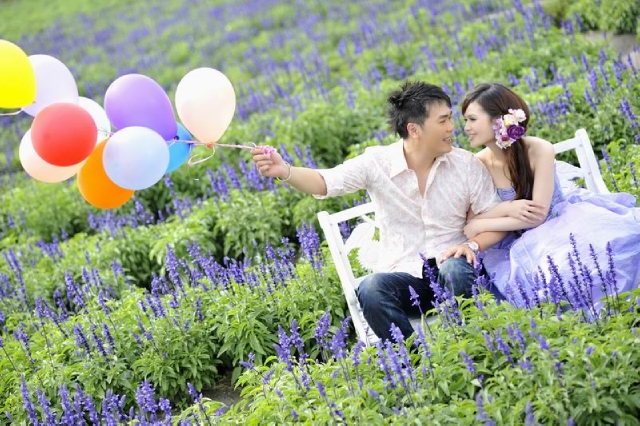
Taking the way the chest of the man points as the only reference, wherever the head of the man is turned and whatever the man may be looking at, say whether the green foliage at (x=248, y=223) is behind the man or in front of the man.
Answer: behind

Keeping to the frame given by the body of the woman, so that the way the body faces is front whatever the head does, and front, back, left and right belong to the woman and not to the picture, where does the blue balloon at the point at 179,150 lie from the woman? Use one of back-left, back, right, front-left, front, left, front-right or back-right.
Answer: front-right

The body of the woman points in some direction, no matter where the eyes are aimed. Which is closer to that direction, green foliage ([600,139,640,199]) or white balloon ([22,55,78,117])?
the white balloon

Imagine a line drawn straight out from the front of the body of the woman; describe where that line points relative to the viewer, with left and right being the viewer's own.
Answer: facing the viewer and to the left of the viewer

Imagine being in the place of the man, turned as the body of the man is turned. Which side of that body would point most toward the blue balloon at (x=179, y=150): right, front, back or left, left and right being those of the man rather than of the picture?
right

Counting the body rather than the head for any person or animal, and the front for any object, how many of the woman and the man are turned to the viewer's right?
0

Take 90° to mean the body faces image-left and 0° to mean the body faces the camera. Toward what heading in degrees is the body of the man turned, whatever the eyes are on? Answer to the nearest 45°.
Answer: approximately 0°

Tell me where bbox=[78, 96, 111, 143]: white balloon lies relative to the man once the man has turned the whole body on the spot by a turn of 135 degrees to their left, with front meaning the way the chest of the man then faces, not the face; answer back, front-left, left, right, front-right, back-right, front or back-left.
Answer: back-left

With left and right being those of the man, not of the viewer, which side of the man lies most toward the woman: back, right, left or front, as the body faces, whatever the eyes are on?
left

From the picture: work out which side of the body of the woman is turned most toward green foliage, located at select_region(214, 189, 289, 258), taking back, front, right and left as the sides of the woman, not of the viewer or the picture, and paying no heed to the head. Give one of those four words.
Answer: right

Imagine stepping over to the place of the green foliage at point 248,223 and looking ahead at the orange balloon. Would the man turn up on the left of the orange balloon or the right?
left

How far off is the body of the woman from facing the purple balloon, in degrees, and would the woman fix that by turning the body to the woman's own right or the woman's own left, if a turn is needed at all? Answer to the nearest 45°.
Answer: approximately 45° to the woman's own right

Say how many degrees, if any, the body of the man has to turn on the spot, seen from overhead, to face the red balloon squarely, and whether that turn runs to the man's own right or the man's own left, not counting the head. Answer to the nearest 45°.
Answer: approximately 90° to the man's own right
